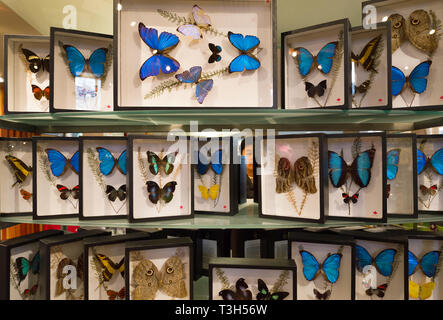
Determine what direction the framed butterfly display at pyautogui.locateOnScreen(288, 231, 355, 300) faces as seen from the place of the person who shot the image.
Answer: facing the viewer

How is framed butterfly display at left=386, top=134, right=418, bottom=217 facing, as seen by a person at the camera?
facing the viewer

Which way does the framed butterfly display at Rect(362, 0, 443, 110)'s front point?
toward the camera

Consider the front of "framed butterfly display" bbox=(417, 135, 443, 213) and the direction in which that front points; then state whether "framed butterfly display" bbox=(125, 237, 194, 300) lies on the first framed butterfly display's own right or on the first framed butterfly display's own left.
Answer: on the first framed butterfly display's own right

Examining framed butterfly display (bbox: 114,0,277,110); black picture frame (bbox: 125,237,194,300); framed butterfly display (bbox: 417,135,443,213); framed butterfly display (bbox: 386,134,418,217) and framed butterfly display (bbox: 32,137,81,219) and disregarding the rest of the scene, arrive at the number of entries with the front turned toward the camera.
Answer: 5

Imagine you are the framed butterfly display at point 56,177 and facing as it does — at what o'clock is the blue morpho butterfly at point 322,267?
The blue morpho butterfly is roughly at 10 o'clock from the framed butterfly display.

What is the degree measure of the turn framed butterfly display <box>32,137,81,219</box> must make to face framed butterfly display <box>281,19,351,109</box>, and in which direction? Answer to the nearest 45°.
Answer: approximately 45° to its left

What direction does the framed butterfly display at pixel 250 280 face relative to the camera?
toward the camera

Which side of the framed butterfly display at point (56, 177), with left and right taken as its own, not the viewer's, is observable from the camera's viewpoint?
front
